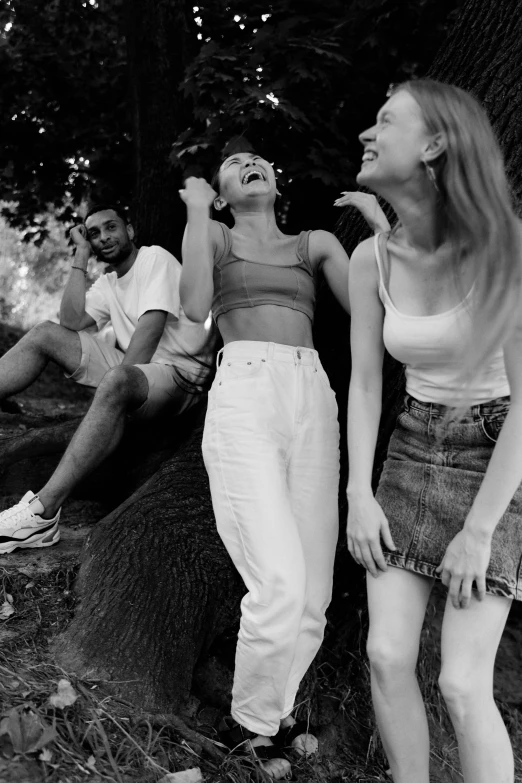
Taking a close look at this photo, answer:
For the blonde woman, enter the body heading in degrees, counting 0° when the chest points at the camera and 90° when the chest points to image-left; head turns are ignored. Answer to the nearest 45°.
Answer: approximately 45°

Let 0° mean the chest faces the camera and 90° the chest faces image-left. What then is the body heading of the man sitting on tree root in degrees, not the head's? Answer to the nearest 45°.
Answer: approximately 45°

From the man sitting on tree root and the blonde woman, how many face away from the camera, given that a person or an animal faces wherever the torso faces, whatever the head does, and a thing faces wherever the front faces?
0

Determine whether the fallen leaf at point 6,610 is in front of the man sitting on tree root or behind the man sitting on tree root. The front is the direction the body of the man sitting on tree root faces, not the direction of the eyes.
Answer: in front

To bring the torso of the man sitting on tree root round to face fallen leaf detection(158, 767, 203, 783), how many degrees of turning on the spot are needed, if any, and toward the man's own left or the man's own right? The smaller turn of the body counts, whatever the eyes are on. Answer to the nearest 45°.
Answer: approximately 45° to the man's own left

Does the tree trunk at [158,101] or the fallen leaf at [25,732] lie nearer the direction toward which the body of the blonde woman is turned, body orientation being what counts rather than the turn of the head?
the fallen leaf

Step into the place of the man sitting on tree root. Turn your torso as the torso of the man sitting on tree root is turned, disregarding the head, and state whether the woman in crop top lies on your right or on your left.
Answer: on your left

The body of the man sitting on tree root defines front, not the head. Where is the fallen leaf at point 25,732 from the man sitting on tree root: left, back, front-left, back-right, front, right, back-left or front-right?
front-left
